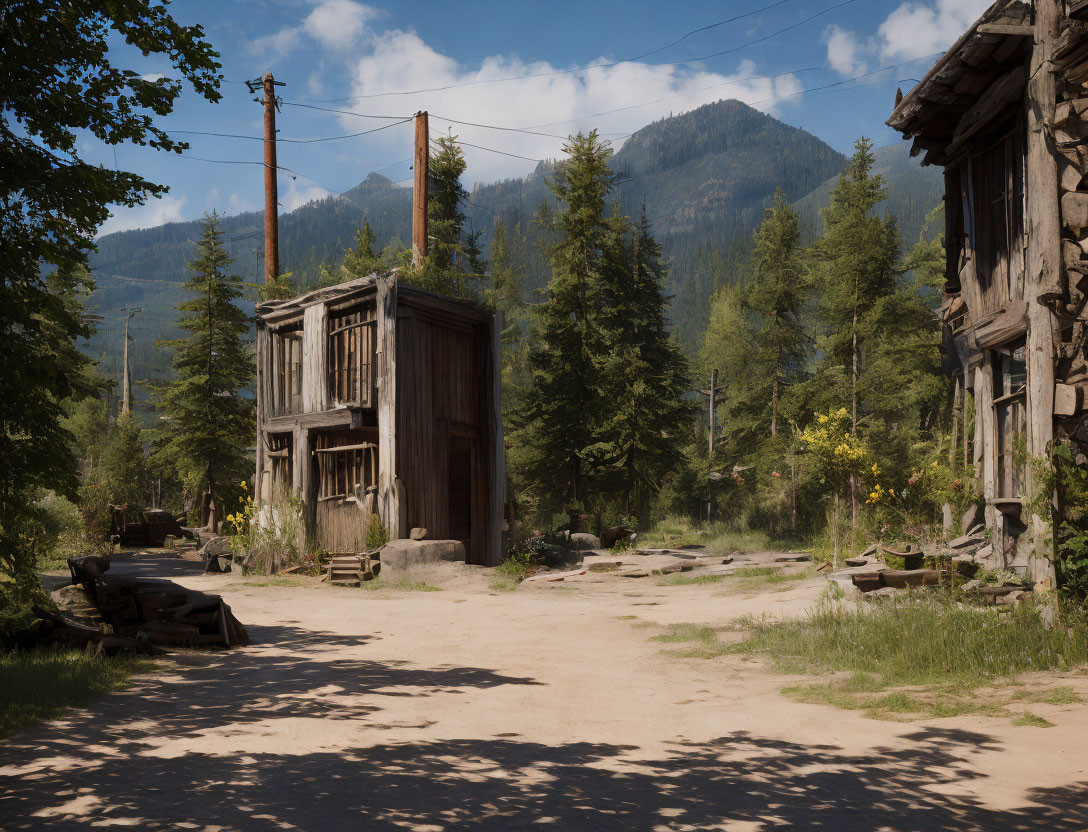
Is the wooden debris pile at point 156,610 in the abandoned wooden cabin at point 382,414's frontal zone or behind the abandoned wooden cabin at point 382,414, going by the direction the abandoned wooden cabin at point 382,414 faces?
frontal zone

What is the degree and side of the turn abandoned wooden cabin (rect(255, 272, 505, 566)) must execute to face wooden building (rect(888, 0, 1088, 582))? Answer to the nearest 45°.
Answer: approximately 90° to its left

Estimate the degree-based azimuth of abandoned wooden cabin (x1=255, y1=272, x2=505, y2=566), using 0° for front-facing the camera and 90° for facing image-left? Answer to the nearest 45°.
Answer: approximately 45°

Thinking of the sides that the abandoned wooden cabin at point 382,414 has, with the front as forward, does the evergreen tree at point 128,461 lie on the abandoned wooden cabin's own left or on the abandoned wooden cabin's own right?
on the abandoned wooden cabin's own right

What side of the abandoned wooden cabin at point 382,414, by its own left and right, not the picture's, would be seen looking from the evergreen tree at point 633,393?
back

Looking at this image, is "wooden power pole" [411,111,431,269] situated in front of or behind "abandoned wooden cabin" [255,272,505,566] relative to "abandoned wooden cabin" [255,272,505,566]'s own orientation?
behind
